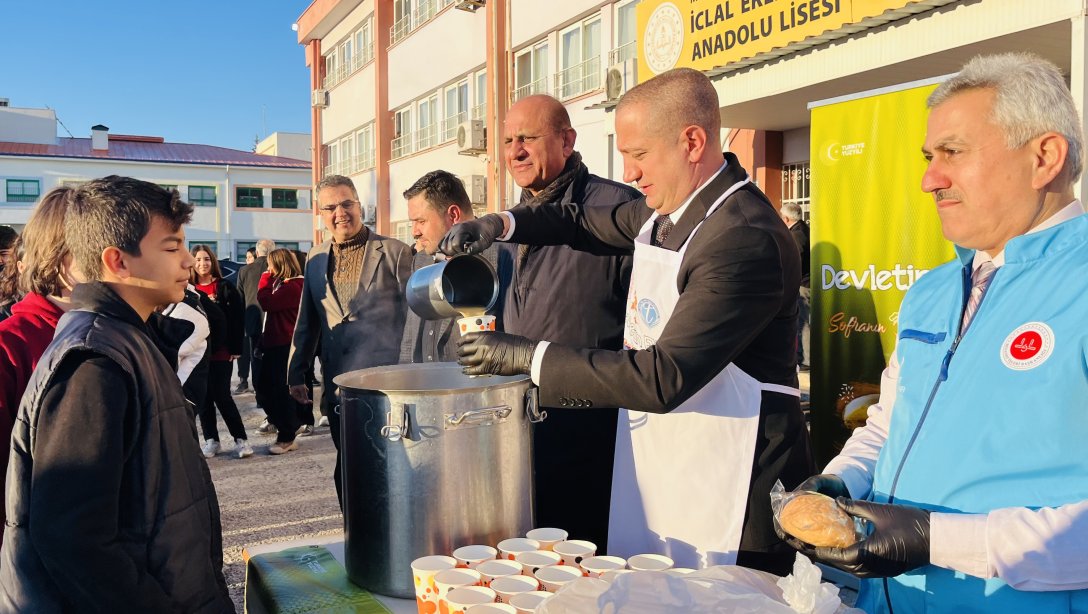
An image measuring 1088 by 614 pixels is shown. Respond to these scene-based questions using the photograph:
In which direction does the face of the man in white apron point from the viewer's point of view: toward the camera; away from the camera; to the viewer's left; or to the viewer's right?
to the viewer's left

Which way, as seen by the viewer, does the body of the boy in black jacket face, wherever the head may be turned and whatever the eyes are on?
to the viewer's right

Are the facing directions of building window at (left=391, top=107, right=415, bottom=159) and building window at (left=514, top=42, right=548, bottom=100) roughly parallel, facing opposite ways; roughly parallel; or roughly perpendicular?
roughly parallel

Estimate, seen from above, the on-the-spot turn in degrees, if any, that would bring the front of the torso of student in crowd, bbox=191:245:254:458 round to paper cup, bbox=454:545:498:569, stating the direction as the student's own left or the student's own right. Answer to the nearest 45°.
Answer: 0° — they already face it

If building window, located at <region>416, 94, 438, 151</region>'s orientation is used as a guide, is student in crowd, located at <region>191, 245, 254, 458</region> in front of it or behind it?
in front

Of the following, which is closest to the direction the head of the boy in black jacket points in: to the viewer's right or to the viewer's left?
to the viewer's right

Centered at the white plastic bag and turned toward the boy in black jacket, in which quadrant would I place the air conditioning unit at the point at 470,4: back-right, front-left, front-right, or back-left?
front-right

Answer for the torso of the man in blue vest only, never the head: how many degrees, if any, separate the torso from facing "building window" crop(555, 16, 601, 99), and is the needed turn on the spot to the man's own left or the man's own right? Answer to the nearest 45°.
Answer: approximately 90° to the man's own right

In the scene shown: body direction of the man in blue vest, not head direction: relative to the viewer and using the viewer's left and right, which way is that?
facing the viewer and to the left of the viewer

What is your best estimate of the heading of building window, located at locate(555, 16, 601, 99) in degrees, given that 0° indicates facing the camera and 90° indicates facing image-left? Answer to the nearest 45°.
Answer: approximately 45°

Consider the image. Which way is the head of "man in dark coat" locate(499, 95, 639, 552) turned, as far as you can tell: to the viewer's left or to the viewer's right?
to the viewer's left

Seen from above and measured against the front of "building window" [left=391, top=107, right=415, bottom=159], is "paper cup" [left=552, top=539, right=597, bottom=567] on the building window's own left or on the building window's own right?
on the building window's own left

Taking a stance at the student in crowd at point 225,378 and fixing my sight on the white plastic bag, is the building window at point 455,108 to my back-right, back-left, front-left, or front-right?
back-left
